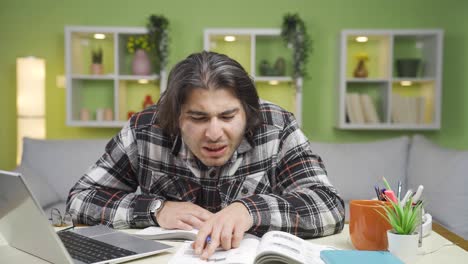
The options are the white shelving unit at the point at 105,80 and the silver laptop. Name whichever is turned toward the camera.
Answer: the white shelving unit

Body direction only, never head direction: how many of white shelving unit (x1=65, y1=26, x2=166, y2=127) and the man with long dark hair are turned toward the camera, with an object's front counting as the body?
2

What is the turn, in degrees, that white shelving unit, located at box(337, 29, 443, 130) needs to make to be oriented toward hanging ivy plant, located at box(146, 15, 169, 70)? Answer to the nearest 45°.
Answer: approximately 90° to its right

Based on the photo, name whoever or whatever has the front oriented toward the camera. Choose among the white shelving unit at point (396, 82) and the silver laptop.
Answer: the white shelving unit

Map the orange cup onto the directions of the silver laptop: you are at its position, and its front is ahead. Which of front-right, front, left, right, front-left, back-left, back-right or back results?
front-right

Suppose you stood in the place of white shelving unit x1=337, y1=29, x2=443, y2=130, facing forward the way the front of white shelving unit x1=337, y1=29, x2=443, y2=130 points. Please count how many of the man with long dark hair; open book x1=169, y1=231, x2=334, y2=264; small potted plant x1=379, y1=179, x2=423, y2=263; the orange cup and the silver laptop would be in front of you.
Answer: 5

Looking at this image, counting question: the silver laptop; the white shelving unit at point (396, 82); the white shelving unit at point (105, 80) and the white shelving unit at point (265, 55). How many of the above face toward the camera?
3

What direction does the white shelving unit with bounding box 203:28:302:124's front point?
toward the camera

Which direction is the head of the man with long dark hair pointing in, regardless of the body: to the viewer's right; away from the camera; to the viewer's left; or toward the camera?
toward the camera

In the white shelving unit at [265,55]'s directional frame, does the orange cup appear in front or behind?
in front

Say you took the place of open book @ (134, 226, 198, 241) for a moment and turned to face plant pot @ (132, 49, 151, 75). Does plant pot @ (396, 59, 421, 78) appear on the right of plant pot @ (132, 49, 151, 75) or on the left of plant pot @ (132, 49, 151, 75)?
right

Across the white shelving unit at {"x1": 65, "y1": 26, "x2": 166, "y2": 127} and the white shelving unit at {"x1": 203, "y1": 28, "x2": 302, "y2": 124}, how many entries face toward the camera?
2

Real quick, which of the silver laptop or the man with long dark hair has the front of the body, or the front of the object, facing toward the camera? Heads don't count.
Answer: the man with long dark hair

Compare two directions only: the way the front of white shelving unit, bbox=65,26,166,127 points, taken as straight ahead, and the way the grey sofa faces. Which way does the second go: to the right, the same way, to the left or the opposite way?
the same way

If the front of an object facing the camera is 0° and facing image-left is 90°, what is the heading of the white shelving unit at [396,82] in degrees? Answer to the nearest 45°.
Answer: approximately 0°

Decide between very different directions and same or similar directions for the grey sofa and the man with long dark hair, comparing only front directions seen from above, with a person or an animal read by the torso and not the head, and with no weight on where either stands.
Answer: same or similar directions

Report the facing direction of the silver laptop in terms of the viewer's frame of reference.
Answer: facing away from the viewer and to the right of the viewer

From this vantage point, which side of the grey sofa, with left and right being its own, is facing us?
front

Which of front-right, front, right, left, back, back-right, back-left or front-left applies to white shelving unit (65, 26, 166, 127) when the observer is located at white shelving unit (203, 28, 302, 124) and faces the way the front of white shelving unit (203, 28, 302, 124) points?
right

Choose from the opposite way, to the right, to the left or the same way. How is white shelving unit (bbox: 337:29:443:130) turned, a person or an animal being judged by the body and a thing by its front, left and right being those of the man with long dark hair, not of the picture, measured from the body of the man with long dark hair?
the same way

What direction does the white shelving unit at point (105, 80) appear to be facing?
toward the camera

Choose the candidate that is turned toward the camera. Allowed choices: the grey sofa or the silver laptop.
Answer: the grey sofa
